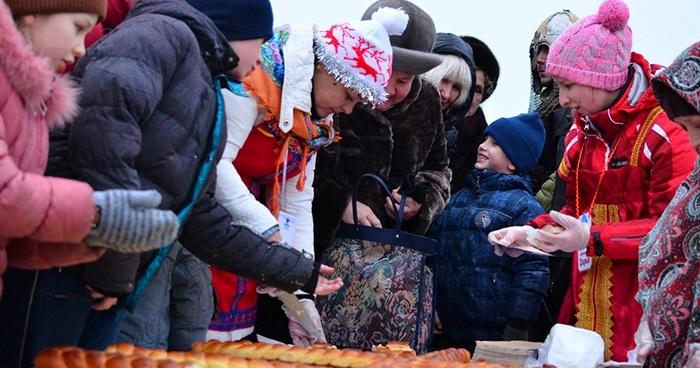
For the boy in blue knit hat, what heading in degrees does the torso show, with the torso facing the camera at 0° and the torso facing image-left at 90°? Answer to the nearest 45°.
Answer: approximately 45°

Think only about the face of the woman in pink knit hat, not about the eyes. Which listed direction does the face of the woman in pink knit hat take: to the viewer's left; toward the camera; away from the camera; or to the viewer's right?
to the viewer's left

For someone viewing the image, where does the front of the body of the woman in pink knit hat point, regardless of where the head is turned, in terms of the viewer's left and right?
facing the viewer and to the left of the viewer

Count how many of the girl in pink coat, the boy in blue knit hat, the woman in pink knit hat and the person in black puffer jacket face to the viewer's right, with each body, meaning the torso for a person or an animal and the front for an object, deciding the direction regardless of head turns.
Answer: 2

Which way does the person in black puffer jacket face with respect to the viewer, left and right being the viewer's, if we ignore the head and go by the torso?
facing to the right of the viewer

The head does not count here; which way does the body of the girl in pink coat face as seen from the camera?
to the viewer's right

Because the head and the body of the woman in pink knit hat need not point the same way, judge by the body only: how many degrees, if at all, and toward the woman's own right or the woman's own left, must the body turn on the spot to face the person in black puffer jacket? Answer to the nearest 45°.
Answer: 0° — they already face them

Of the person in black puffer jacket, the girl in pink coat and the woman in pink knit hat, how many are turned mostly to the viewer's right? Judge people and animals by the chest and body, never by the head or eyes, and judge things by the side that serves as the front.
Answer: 2
